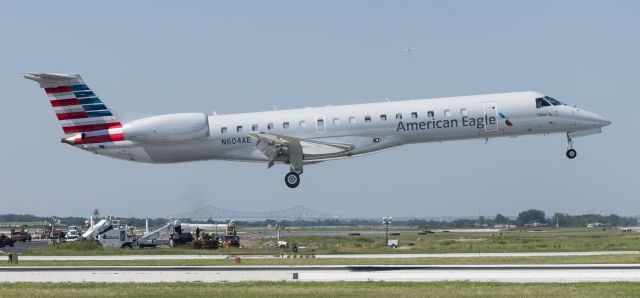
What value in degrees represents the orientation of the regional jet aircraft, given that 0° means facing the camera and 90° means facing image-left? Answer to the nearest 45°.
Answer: approximately 270°
